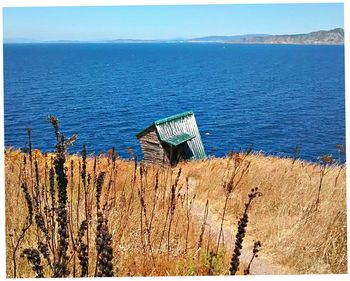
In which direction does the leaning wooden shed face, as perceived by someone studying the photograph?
facing the viewer and to the right of the viewer
